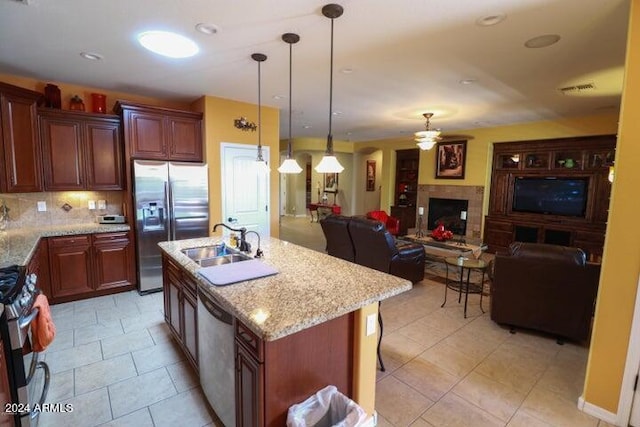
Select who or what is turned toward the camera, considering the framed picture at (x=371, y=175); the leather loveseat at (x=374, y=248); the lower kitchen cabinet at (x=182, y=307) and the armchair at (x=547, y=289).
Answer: the framed picture

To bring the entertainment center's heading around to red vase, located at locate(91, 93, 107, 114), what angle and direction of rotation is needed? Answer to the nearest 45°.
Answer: approximately 45° to its right

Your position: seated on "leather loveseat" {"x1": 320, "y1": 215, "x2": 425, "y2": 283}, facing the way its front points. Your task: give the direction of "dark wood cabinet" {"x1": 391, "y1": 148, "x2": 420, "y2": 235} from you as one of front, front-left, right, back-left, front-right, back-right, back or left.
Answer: front-left

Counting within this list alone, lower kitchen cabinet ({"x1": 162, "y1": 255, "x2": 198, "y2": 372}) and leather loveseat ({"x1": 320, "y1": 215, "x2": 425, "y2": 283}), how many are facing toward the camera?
0

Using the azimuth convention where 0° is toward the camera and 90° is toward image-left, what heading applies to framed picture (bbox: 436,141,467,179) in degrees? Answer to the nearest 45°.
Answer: approximately 0°

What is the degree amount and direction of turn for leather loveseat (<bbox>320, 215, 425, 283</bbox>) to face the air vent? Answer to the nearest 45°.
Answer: approximately 45° to its right

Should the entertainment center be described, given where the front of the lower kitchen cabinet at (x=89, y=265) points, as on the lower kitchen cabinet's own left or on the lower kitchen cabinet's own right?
on the lower kitchen cabinet's own left

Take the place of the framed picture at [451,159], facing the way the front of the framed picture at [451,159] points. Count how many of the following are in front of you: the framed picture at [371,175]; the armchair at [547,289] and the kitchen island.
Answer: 2

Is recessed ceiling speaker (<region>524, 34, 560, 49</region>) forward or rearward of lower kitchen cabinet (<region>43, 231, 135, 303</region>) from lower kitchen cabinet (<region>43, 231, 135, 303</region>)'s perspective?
forward

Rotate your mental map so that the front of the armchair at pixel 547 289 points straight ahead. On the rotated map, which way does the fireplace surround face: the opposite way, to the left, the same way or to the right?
the opposite way

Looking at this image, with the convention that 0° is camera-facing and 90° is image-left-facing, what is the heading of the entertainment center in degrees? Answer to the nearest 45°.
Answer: approximately 0°

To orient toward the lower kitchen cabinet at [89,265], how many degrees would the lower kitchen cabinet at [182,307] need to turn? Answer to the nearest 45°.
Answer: approximately 45° to its right

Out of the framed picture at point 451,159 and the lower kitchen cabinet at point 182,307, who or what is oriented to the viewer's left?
the lower kitchen cabinet

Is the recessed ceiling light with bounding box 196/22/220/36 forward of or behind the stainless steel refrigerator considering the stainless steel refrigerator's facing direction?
forward

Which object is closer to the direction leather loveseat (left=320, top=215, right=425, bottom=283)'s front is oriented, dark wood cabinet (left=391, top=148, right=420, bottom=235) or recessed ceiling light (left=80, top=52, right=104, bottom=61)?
the dark wood cabinet

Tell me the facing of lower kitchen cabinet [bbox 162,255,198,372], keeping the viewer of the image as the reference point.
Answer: facing to the left of the viewer

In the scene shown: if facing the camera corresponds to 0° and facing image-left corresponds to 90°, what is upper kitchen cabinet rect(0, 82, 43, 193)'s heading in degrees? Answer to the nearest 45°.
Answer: approximately 315°
